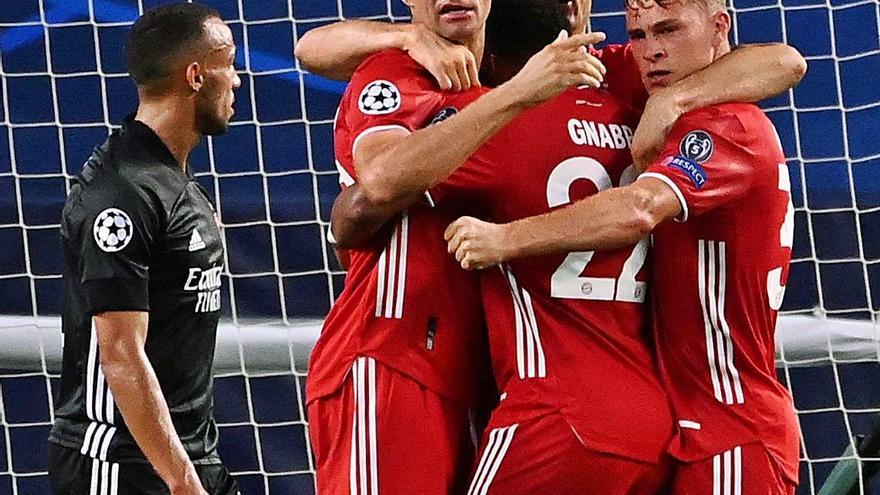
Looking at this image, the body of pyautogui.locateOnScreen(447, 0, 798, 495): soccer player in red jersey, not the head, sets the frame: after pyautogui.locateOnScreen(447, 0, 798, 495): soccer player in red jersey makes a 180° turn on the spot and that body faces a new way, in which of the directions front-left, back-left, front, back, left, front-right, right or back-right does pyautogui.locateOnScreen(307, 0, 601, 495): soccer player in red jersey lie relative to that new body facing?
back

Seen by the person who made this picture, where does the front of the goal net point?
facing the viewer

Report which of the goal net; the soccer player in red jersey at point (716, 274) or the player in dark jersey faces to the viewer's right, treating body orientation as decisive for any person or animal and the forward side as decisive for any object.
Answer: the player in dark jersey

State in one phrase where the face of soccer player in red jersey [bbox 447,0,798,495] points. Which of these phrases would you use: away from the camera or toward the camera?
toward the camera

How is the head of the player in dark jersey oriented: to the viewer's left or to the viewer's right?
to the viewer's right

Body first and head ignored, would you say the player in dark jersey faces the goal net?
no

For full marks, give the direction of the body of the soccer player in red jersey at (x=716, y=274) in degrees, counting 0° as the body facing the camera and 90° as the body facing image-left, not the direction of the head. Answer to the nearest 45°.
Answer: approximately 90°

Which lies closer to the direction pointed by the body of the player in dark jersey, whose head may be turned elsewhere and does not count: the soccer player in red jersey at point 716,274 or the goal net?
the soccer player in red jersey
